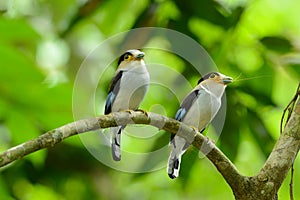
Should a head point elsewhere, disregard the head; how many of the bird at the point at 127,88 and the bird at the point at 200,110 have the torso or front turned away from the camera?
0

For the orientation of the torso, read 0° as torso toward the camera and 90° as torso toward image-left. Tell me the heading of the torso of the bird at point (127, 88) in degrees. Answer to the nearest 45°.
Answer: approximately 315°

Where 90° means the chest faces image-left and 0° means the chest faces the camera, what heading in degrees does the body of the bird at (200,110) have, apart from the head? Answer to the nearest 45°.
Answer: approximately 315°
